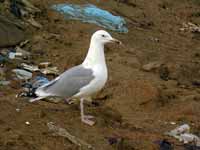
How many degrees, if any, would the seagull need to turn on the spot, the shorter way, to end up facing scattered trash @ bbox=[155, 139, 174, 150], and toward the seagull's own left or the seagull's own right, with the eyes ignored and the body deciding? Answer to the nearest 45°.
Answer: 0° — it already faces it

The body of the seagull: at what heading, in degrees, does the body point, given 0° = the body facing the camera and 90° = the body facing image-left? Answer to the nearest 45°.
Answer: approximately 270°

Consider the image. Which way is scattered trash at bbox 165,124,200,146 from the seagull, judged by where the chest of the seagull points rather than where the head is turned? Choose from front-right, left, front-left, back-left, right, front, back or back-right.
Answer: front

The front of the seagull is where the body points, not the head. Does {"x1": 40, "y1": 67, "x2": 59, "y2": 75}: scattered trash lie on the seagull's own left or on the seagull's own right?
on the seagull's own left

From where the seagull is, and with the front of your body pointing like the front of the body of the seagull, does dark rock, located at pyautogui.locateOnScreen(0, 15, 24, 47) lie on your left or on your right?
on your left

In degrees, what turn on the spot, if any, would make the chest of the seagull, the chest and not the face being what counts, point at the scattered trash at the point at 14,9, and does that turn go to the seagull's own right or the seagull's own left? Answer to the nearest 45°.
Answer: approximately 90° to the seagull's own left

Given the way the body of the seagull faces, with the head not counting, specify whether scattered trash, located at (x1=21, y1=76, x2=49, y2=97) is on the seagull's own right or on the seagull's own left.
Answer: on the seagull's own left
